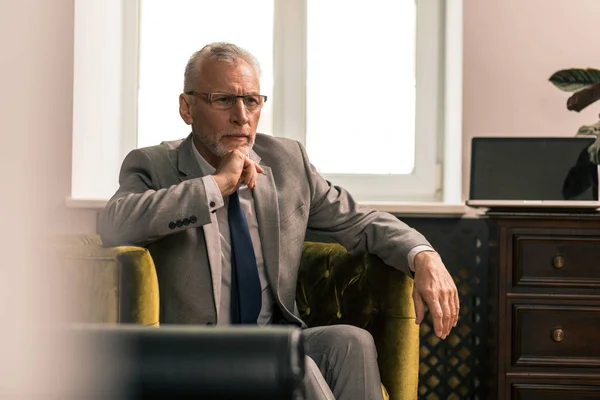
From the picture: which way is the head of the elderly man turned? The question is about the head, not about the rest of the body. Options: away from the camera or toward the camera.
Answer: toward the camera

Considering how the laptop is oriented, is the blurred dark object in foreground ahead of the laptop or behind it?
ahead

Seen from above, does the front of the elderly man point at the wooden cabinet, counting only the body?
no

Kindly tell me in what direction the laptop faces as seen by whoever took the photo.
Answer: facing the viewer

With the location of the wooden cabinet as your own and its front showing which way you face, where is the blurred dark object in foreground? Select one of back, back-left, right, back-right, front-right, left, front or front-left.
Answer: front

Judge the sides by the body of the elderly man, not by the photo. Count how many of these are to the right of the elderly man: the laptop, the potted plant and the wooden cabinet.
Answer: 0

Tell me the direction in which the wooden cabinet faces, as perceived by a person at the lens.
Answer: facing the viewer

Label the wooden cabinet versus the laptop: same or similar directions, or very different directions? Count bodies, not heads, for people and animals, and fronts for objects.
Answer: same or similar directions

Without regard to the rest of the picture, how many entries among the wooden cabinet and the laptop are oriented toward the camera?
2

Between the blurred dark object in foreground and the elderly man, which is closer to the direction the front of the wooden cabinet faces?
the blurred dark object in foreground

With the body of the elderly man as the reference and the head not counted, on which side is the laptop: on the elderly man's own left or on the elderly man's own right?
on the elderly man's own left
